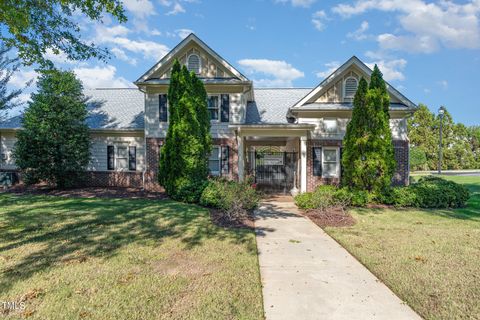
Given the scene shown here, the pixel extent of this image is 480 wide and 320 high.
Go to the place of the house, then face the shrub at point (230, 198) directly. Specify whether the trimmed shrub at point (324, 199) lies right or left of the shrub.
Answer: left

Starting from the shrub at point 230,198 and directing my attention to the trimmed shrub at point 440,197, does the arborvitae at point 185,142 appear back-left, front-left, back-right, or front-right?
back-left

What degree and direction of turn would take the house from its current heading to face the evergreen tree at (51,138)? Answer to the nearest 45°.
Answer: approximately 90° to its right

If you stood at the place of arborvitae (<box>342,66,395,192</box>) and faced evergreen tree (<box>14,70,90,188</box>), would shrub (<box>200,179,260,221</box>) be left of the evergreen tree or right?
left

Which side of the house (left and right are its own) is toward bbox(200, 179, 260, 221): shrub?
front

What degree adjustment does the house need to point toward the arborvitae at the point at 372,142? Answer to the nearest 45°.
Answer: approximately 45° to its left

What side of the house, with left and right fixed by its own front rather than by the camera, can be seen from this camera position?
front

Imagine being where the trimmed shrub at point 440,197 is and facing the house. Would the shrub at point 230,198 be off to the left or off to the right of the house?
left

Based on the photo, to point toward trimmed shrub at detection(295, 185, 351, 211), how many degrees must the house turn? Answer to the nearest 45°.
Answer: approximately 45° to its left
